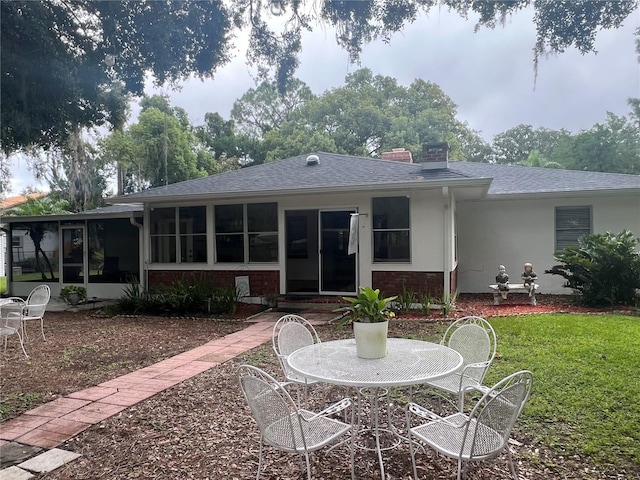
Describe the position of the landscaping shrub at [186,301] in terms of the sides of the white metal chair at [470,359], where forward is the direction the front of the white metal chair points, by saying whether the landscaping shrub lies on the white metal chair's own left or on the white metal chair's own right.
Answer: on the white metal chair's own right

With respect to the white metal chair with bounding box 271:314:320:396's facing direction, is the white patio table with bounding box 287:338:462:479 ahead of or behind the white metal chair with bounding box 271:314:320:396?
ahead

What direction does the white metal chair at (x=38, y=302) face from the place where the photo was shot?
facing the viewer and to the left of the viewer

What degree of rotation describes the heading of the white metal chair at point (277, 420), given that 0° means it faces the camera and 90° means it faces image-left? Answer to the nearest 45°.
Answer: approximately 225°

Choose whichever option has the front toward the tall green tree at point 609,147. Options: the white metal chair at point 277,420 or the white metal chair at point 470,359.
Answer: the white metal chair at point 277,420

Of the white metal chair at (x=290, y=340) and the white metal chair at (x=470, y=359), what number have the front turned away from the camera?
0

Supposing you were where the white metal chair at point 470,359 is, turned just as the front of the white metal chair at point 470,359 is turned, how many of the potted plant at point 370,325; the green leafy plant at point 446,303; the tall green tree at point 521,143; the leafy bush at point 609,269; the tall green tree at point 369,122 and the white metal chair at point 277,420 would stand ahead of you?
2

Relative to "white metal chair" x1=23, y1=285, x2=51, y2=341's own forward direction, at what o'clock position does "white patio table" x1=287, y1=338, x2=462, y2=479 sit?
The white patio table is roughly at 10 o'clock from the white metal chair.

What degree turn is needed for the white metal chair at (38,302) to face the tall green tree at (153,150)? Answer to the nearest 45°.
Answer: approximately 135° to its right

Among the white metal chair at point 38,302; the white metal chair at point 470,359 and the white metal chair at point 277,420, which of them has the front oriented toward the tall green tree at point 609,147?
the white metal chair at point 277,420

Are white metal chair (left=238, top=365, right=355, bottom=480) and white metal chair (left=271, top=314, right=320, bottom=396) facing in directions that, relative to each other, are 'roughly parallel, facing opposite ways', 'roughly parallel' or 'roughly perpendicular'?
roughly perpendicular

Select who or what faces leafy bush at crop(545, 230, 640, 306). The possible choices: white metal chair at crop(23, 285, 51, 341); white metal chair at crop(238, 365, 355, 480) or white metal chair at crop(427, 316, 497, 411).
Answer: white metal chair at crop(238, 365, 355, 480)

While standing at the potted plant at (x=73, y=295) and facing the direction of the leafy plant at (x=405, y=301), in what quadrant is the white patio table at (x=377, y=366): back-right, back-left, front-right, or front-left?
front-right

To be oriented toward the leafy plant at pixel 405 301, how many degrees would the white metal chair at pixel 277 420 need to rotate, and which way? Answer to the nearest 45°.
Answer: approximately 45° to its left

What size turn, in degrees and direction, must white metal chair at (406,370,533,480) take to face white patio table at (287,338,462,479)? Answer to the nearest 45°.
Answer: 0° — it already faces it

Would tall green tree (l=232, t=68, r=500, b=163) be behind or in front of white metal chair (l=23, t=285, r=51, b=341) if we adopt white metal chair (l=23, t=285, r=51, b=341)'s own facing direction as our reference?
behind

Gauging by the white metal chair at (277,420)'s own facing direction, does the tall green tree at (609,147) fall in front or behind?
in front
